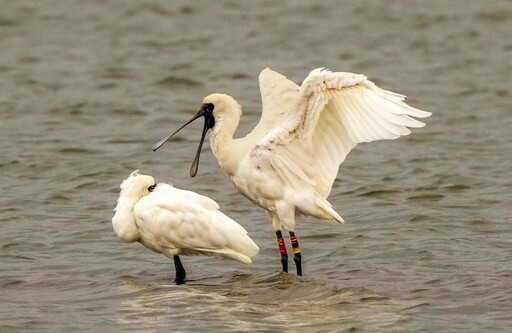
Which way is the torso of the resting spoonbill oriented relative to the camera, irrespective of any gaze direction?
to the viewer's left

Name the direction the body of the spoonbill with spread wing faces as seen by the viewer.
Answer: to the viewer's left

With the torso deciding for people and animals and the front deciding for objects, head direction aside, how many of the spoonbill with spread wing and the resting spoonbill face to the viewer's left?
2

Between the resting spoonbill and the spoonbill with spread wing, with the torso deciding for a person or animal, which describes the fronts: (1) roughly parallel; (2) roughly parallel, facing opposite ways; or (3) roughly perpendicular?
roughly parallel

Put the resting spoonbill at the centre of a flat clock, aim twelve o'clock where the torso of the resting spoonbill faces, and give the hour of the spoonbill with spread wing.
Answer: The spoonbill with spread wing is roughly at 6 o'clock from the resting spoonbill.

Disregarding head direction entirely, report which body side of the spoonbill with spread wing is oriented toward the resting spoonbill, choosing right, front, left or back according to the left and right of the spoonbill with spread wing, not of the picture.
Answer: front
